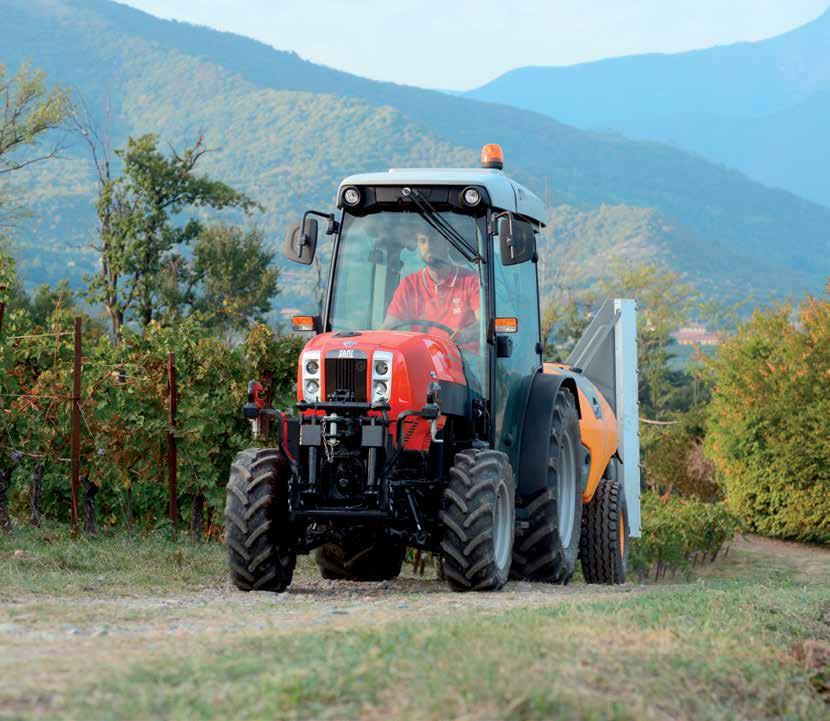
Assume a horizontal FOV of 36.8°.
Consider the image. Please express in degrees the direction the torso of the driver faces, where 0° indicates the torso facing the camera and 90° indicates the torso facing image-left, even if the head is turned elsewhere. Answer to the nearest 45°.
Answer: approximately 0°

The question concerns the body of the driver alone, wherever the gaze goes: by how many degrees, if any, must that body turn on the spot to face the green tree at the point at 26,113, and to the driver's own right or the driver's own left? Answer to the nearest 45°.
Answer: approximately 135° to the driver's own right

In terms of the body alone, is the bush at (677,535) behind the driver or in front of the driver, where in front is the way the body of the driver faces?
behind

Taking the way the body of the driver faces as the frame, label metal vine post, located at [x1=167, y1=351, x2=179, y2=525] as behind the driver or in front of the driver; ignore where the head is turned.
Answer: behind

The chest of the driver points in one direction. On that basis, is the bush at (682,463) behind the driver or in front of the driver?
behind

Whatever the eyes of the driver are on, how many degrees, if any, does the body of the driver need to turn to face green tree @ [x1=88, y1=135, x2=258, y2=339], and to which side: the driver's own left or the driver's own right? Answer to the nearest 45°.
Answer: approximately 180°

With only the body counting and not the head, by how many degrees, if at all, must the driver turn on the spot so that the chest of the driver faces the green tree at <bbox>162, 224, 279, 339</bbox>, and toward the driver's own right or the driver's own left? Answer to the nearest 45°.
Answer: approximately 180°

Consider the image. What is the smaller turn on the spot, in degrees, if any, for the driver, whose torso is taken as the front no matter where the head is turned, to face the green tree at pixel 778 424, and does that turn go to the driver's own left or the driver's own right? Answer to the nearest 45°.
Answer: approximately 135° to the driver's own left
